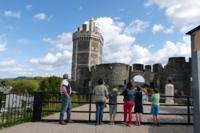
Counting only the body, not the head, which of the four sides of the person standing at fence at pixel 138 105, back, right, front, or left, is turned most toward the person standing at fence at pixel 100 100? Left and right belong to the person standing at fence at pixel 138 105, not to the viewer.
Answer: left

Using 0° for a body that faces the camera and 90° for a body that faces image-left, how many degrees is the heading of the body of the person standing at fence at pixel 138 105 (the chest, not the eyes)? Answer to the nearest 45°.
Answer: approximately 180°
